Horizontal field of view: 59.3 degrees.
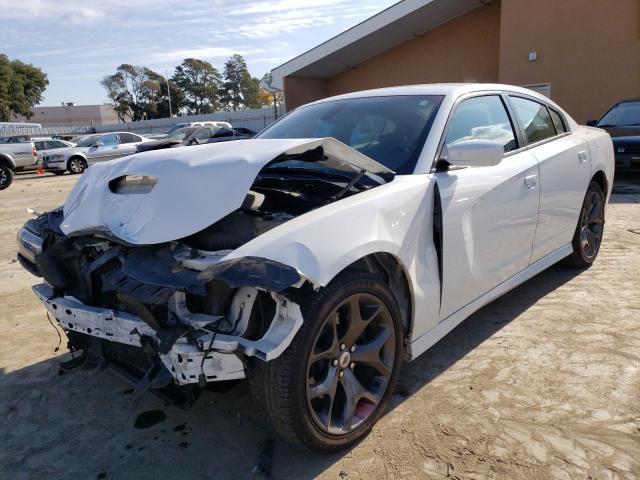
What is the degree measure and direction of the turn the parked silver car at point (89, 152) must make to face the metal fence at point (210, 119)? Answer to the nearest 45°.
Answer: approximately 180°

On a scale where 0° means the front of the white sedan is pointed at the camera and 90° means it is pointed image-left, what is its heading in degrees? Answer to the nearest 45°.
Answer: approximately 45°

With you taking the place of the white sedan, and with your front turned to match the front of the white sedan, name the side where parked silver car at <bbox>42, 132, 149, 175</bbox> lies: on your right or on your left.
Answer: on your right

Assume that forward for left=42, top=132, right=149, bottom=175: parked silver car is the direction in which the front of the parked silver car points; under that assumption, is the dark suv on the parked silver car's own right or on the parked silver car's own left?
on the parked silver car's own left

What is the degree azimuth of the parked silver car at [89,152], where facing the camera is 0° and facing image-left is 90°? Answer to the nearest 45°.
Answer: approximately 45°

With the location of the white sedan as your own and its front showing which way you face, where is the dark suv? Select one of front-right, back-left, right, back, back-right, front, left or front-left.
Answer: back

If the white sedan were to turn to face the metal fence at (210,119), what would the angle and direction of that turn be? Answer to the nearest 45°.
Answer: approximately 135° to its right
